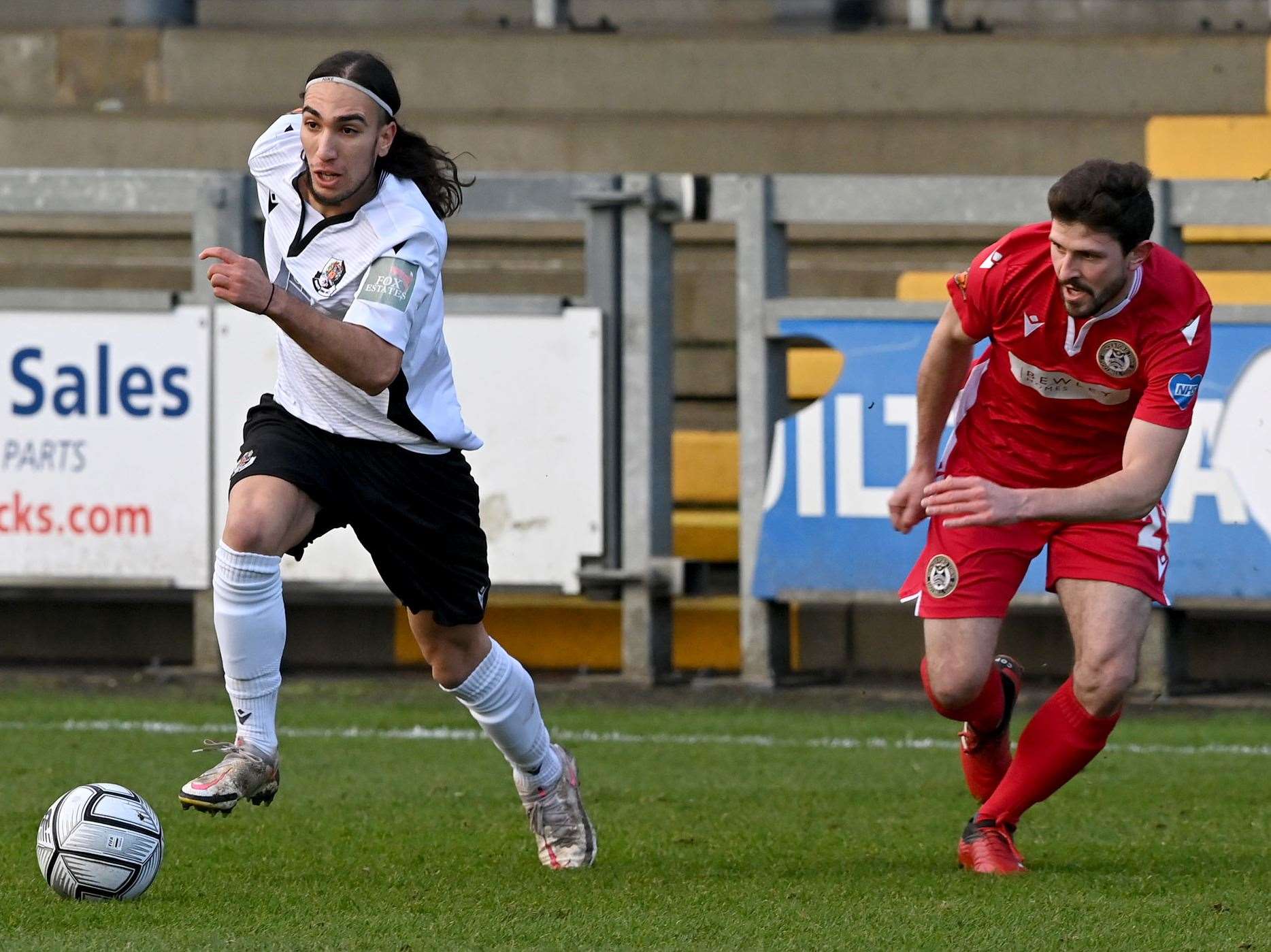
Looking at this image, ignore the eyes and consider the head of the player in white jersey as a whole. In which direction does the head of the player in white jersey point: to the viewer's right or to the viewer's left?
to the viewer's left

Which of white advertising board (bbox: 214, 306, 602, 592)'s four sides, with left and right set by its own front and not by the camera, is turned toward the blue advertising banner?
left

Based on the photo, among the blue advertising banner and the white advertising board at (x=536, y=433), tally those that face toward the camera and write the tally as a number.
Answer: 2

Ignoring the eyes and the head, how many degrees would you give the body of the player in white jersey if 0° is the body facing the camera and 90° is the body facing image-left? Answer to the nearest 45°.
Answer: approximately 45°

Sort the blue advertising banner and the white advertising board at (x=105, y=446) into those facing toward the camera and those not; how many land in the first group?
2

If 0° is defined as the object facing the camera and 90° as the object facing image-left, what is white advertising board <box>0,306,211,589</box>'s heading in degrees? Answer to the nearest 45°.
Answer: approximately 0°
